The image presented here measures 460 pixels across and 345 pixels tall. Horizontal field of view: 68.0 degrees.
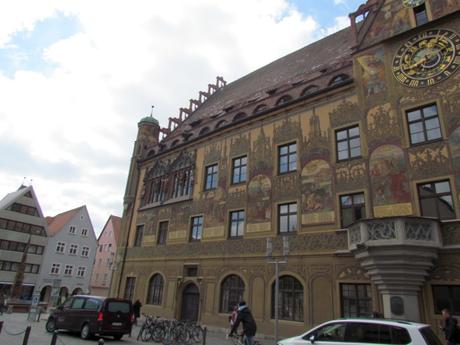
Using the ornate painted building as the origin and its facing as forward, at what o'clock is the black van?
The black van is roughly at 1 o'clock from the ornate painted building.

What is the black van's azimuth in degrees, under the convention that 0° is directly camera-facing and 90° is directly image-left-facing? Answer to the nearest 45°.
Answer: approximately 135°

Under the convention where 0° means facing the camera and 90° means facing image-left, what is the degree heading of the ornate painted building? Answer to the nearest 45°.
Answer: approximately 45°

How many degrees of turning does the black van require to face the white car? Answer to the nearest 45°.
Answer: approximately 180°

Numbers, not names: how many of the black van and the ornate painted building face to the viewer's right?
0
